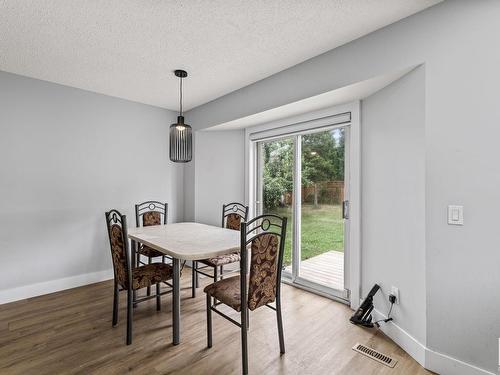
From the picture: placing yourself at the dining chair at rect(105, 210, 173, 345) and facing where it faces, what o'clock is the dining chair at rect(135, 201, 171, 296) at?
the dining chair at rect(135, 201, 171, 296) is roughly at 11 o'clock from the dining chair at rect(105, 210, 173, 345).

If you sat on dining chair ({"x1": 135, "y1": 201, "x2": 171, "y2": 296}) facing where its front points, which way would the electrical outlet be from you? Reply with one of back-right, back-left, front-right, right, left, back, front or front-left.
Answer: front

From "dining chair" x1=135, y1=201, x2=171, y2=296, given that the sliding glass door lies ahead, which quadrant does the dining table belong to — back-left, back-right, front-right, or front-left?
front-right

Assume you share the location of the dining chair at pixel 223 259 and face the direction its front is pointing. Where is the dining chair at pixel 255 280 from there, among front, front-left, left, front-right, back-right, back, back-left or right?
front-left

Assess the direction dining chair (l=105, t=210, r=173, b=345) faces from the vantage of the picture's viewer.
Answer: facing away from the viewer and to the right of the viewer

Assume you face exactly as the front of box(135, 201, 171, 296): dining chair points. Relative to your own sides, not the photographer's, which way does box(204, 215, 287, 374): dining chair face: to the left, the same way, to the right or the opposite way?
the opposite way

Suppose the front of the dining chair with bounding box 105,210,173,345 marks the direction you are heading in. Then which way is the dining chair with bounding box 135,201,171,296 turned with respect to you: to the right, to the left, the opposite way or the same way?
to the right

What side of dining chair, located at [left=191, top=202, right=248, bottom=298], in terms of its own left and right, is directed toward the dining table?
front

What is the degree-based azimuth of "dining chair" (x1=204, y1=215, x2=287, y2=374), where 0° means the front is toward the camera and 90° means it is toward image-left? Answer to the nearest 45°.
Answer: approximately 135°

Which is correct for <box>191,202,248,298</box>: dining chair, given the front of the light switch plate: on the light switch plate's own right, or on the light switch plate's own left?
on the light switch plate's own right

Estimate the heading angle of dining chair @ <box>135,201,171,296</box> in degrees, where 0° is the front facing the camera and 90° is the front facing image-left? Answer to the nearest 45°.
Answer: approximately 315°

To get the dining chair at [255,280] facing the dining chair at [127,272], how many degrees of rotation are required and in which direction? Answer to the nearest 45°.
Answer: approximately 45° to its left
